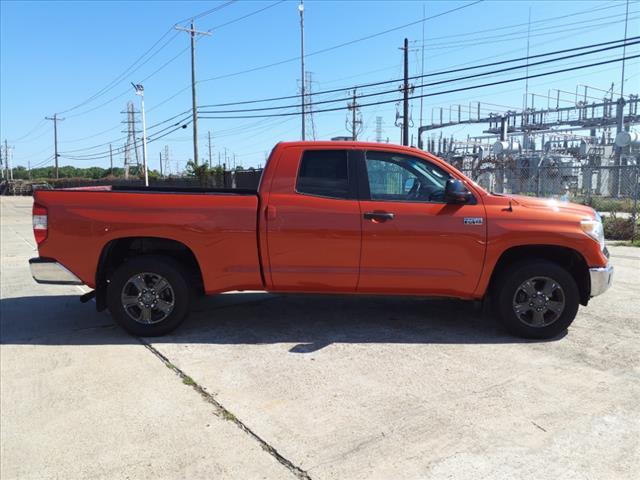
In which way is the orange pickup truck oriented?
to the viewer's right

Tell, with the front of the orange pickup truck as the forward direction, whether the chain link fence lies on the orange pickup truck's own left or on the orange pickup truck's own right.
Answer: on the orange pickup truck's own left
